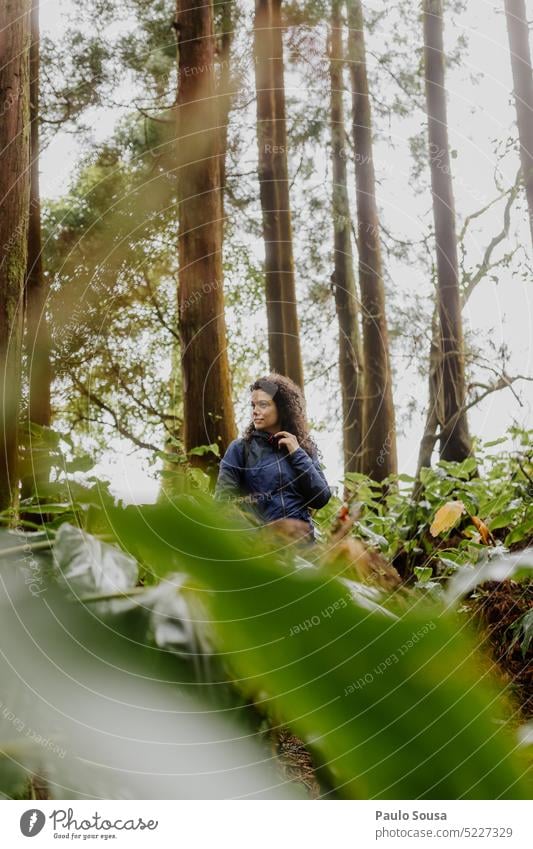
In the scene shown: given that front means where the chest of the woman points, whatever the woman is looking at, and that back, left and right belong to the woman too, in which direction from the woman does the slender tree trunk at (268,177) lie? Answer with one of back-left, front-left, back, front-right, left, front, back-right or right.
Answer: back

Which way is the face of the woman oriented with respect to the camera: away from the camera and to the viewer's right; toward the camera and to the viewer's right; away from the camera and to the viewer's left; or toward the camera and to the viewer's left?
toward the camera and to the viewer's left

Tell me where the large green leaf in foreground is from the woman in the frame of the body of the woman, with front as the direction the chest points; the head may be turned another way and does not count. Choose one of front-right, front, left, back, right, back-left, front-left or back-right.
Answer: front

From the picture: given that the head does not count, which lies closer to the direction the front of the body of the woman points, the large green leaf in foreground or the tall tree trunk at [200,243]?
the large green leaf in foreground

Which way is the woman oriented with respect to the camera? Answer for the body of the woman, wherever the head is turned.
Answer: toward the camera

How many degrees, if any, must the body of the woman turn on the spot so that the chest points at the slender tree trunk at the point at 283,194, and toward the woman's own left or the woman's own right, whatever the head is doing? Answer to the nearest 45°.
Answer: approximately 180°
